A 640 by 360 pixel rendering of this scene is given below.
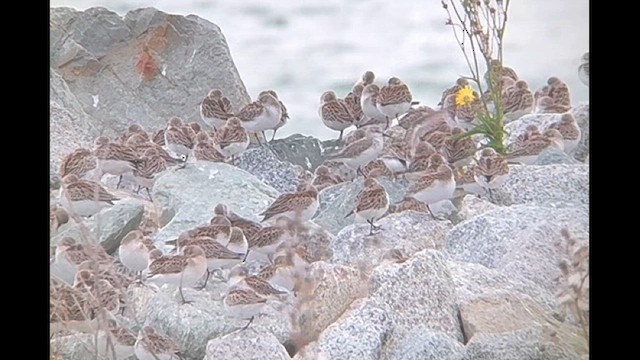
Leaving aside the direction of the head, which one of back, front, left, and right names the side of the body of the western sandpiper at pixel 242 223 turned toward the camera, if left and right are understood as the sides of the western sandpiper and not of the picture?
left

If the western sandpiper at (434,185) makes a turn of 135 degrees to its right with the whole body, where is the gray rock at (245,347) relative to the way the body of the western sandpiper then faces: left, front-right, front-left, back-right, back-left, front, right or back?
front-right

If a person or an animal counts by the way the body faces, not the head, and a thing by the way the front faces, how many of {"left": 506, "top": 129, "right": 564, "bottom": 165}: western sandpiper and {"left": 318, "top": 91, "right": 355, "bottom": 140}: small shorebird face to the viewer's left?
1

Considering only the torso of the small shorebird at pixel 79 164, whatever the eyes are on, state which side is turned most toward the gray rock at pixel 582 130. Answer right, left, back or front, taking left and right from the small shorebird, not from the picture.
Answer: front

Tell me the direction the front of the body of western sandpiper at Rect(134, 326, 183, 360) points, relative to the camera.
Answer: to the viewer's left

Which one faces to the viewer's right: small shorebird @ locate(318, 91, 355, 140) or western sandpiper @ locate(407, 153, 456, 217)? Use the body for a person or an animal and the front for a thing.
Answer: the western sandpiper

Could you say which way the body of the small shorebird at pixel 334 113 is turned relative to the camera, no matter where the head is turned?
to the viewer's left
